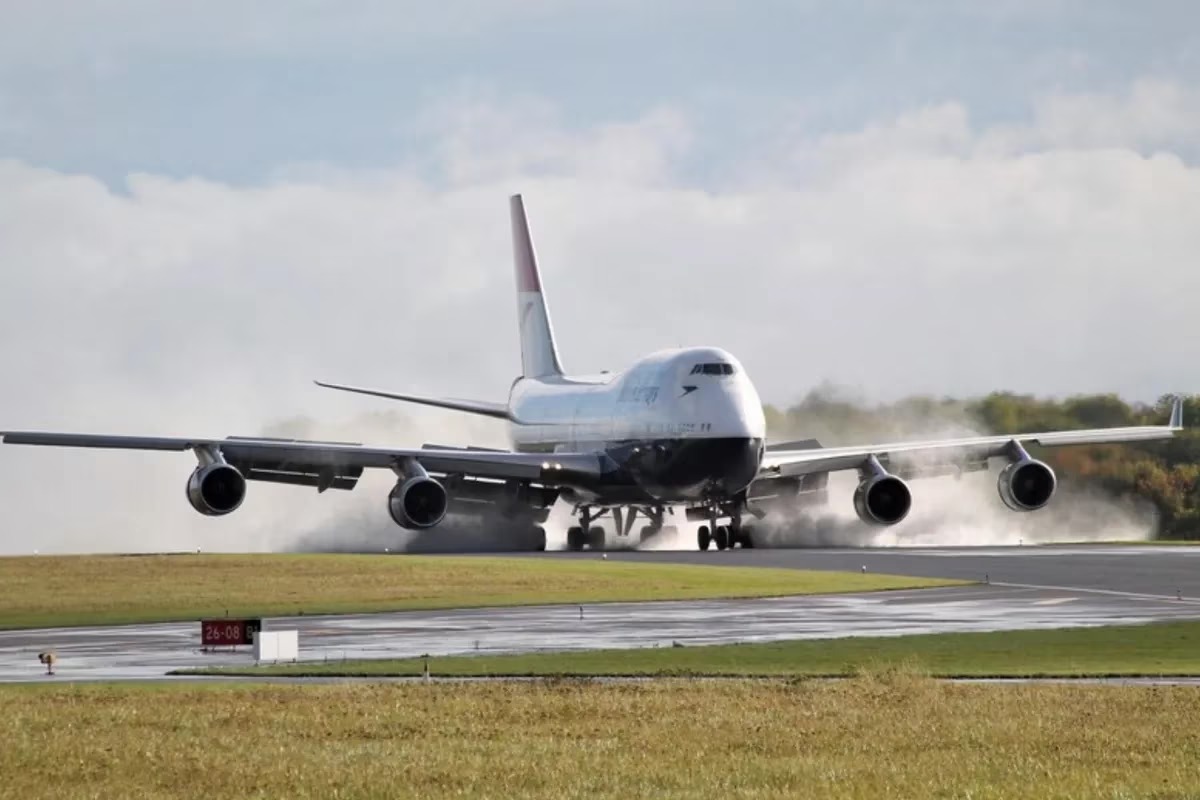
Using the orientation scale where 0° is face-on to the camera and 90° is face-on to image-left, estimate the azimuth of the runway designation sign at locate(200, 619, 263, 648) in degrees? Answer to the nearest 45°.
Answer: approximately 0°
